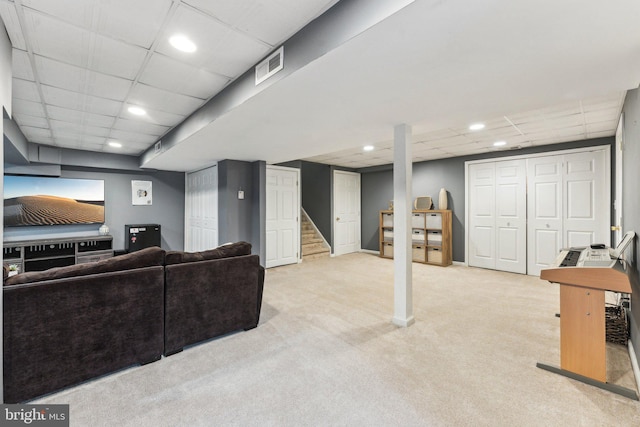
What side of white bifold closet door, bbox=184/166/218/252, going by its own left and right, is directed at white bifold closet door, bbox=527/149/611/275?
left

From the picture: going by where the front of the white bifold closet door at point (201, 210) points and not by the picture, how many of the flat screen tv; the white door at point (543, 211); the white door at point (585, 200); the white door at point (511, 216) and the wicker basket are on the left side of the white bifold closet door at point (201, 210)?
4

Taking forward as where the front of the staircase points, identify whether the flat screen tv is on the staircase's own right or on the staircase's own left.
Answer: on the staircase's own right

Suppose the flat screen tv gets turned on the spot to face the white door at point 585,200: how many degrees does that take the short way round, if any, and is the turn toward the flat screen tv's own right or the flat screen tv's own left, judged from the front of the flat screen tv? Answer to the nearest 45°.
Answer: approximately 45° to the flat screen tv's own left

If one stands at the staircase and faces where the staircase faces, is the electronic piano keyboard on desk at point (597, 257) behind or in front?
in front

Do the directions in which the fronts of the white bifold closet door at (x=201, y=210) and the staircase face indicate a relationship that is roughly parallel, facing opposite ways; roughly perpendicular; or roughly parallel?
roughly perpendicular

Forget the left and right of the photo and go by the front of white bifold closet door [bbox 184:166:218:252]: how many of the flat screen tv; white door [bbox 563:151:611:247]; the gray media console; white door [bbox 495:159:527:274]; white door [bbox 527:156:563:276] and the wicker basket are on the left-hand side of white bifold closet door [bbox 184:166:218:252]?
4

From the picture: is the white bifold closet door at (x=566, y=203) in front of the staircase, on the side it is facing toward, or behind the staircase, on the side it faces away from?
in front

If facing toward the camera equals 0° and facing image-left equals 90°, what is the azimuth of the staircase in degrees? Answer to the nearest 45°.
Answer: approximately 315°
